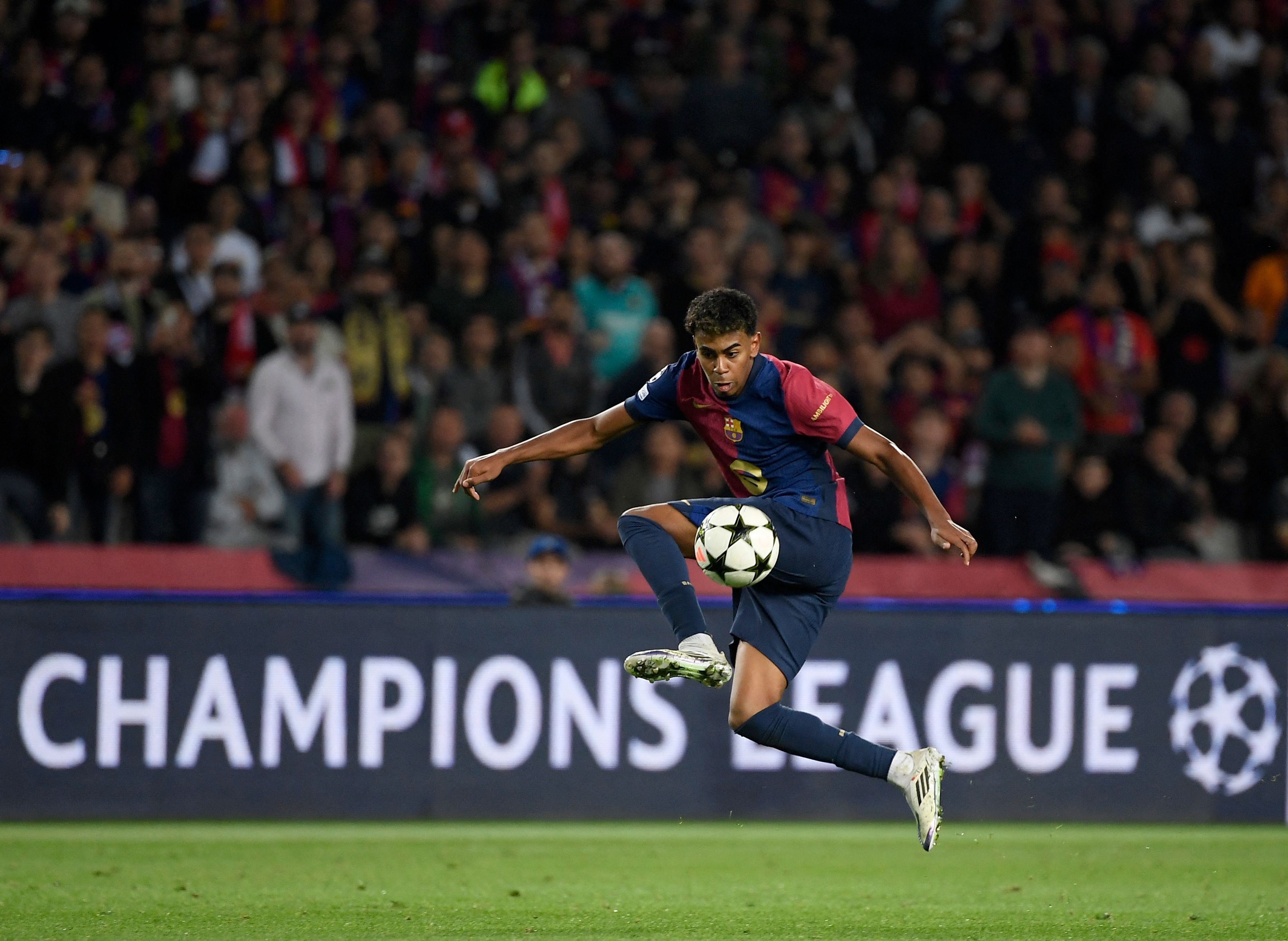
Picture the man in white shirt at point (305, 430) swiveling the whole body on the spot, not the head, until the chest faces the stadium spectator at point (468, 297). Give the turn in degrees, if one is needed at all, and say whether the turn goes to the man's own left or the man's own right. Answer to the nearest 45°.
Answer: approximately 135° to the man's own left

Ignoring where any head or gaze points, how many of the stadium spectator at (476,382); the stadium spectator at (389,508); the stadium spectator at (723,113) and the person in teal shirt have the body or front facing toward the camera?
4

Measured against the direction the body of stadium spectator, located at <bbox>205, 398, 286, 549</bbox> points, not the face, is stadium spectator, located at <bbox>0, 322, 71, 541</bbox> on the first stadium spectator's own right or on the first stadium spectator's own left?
on the first stadium spectator's own right

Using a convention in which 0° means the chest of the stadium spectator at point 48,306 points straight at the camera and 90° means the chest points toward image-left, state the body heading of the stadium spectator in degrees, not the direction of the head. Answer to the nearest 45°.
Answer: approximately 0°

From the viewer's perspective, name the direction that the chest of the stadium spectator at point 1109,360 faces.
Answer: toward the camera

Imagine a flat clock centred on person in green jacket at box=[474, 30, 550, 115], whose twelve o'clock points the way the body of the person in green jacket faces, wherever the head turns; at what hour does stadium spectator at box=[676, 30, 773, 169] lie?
The stadium spectator is roughly at 9 o'clock from the person in green jacket.

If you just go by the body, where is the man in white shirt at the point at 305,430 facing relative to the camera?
toward the camera

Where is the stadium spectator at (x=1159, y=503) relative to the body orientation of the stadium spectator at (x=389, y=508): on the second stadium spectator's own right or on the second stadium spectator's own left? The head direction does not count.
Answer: on the second stadium spectator's own left
